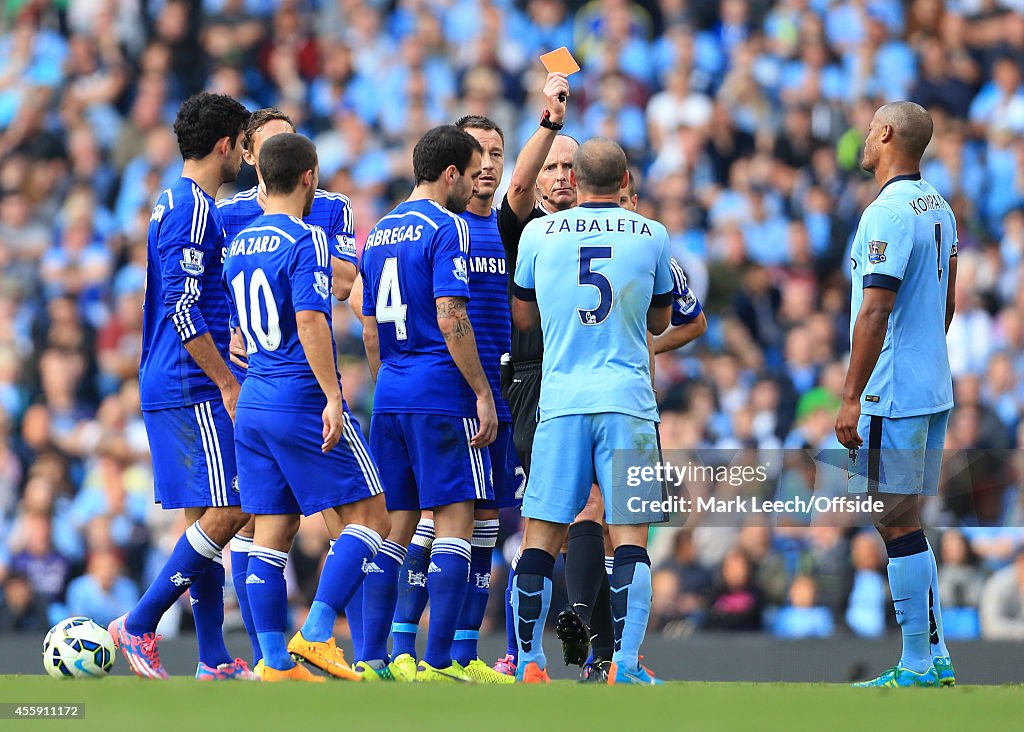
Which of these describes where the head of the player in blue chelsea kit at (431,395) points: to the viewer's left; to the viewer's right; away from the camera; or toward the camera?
to the viewer's right

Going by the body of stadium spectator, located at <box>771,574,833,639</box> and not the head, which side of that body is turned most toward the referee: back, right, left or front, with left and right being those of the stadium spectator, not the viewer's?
front

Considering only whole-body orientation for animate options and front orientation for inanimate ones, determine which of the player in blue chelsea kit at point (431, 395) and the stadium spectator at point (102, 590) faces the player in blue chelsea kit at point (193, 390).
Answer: the stadium spectator

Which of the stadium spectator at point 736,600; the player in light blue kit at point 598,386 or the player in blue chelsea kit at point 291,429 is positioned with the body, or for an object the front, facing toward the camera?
the stadium spectator

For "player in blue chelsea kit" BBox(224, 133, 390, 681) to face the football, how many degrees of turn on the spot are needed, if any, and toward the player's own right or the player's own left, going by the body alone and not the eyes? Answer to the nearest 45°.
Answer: approximately 90° to the player's own left

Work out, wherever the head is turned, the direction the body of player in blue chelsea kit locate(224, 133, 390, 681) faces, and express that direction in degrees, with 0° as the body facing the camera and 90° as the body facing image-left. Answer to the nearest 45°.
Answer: approximately 225°

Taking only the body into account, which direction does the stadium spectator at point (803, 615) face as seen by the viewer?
toward the camera

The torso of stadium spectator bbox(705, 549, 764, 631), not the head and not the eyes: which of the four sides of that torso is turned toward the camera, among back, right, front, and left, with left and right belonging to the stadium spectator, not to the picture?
front

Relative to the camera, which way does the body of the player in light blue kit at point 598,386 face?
away from the camera

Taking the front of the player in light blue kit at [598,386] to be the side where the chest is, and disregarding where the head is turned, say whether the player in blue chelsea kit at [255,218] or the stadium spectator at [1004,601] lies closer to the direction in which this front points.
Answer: the stadium spectator

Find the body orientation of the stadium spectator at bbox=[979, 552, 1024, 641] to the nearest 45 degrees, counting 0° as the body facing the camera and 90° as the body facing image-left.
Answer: approximately 0°

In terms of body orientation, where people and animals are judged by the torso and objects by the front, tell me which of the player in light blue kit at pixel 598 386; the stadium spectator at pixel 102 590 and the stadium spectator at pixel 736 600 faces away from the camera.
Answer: the player in light blue kit

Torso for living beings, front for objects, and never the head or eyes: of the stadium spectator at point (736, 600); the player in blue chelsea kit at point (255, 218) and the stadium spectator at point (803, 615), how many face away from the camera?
0
